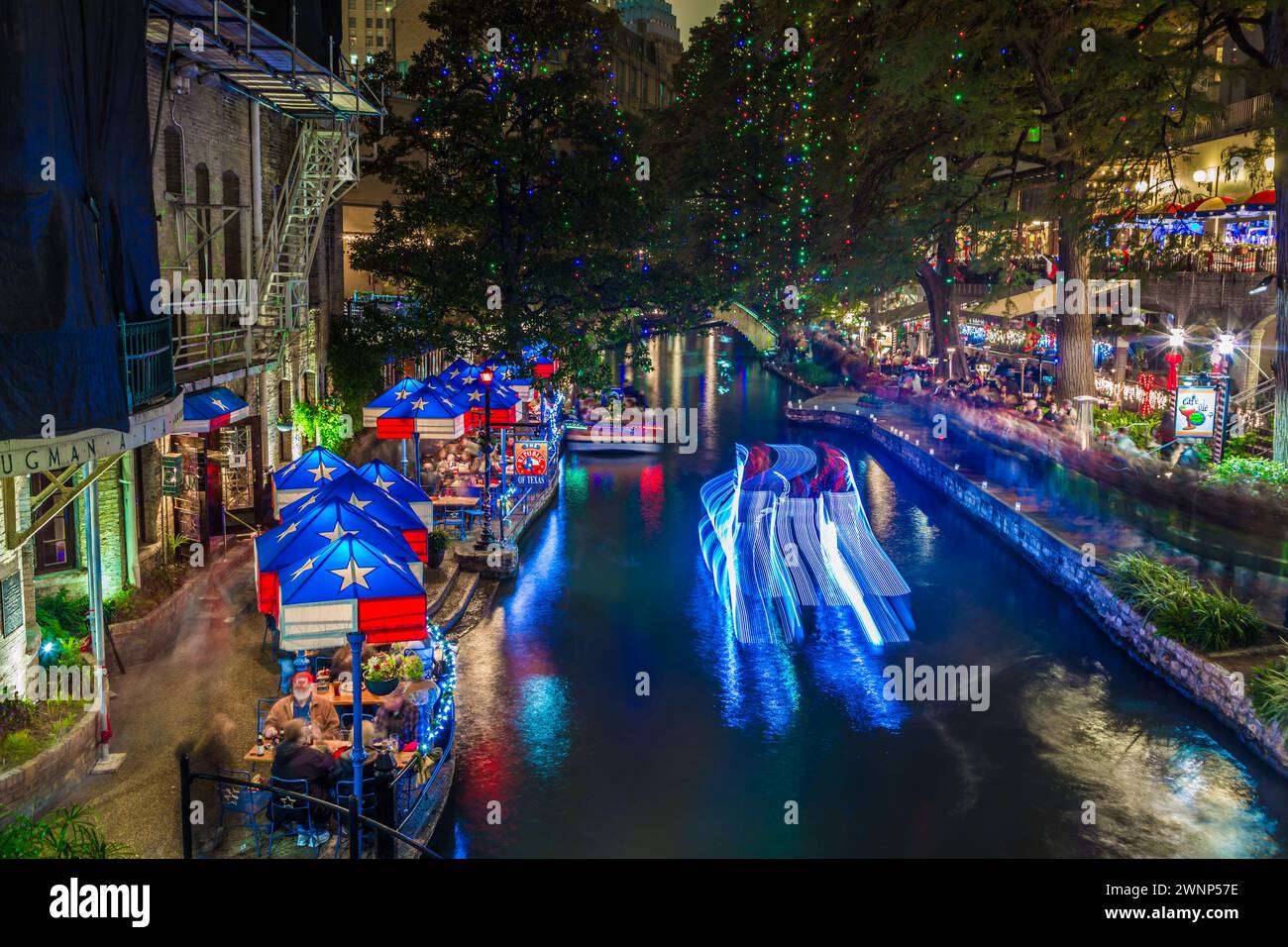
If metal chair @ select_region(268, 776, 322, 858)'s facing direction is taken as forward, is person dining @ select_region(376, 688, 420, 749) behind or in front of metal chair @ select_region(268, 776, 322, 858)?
in front

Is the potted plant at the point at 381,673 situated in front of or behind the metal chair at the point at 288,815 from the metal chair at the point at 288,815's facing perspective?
in front

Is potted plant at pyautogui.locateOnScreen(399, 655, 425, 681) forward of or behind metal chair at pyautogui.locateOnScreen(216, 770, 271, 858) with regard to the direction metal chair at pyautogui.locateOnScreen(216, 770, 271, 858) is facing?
forward

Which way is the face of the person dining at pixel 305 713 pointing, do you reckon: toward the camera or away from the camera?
toward the camera

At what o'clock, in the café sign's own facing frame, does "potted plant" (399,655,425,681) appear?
The potted plant is roughly at 1 o'clock from the café sign.

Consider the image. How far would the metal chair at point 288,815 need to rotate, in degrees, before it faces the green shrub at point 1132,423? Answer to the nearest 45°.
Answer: approximately 45° to its right

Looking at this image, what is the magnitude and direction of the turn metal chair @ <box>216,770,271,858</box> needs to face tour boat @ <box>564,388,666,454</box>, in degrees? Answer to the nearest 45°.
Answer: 0° — it already faces it

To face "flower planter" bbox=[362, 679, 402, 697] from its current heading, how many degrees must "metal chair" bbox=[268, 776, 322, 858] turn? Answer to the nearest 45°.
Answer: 0° — it already faces it

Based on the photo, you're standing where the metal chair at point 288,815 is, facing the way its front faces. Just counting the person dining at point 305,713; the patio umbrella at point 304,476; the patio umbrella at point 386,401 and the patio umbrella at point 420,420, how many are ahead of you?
4

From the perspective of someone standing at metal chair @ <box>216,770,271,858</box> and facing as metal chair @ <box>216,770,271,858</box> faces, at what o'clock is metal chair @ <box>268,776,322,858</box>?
metal chair @ <box>268,776,322,858</box> is roughly at 3 o'clock from metal chair @ <box>216,770,271,858</box>.

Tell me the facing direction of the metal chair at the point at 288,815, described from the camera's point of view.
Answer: facing away from the viewer

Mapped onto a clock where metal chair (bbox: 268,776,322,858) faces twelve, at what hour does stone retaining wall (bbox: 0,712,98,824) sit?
The stone retaining wall is roughly at 10 o'clock from the metal chair.

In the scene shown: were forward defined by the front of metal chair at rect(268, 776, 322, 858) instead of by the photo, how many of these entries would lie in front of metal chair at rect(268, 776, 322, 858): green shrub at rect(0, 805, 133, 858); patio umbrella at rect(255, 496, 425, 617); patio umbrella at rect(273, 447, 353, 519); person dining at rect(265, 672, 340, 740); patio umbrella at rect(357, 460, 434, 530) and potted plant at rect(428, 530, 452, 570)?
5

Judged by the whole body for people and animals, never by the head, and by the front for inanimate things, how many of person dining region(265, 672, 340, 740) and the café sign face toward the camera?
2

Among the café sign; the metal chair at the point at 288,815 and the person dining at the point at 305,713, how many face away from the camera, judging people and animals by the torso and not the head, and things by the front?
1

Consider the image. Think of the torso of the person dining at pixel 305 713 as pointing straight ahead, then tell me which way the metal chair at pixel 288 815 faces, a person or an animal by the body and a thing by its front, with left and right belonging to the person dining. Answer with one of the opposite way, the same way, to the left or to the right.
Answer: the opposite way

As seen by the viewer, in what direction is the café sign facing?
toward the camera

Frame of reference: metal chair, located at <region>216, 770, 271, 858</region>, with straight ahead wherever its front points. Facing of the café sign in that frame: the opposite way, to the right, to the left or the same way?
the opposite way

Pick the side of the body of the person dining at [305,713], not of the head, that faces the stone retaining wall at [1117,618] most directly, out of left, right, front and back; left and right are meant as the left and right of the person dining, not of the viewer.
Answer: left

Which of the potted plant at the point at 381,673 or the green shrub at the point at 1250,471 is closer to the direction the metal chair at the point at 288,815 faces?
the potted plant

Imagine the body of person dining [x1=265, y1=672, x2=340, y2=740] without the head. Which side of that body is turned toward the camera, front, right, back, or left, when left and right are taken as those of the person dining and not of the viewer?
front

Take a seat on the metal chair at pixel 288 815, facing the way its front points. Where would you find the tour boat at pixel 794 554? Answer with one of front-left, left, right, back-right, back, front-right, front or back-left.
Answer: front-right
